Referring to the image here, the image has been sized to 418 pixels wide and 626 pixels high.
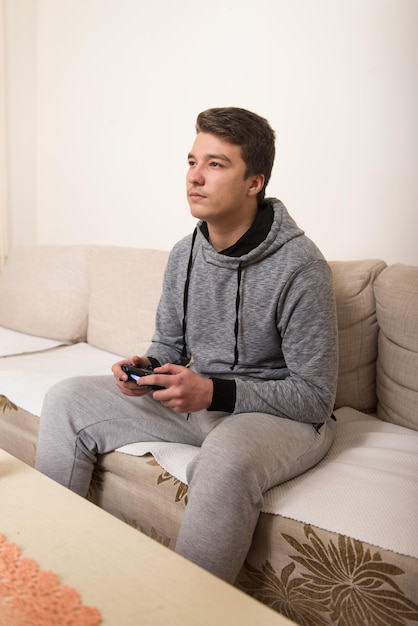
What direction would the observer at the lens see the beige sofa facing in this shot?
facing the viewer and to the left of the viewer

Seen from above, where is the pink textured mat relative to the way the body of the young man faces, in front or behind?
in front

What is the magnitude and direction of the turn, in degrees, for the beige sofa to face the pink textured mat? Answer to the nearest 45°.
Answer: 0° — it already faces it
